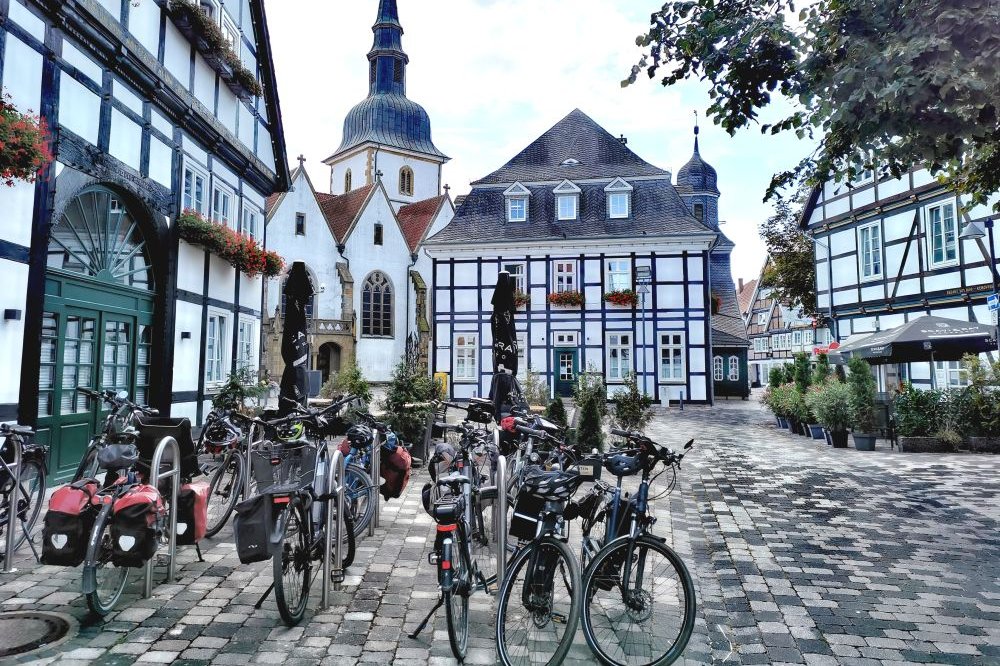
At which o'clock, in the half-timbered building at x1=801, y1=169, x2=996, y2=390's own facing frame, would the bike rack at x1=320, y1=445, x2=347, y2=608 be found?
The bike rack is roughly at 11 o'clock from the half-timbered building.

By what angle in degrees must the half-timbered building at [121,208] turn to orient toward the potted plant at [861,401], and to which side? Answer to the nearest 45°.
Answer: approximately 45° to its left

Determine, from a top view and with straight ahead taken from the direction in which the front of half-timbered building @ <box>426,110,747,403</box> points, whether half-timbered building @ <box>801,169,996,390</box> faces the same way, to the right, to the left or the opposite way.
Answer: to the right

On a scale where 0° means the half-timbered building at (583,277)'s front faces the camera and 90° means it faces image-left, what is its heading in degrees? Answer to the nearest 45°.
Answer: approximately 0°

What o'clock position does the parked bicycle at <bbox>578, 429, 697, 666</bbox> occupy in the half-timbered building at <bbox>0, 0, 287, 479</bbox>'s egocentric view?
The parked bicycle is roughly at 1 o'clock from the half-timbered building.

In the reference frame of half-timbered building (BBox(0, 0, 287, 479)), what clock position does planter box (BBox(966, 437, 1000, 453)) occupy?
The planter box is roughly at 11 o'clock from the half-timbered building.

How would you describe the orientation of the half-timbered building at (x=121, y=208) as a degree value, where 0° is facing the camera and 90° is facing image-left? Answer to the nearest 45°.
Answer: approximately 315°

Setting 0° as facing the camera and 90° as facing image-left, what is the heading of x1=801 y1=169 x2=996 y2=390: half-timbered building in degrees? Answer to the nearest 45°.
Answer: approximately 45°
